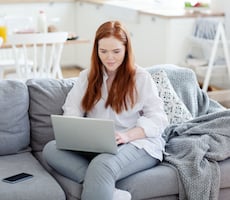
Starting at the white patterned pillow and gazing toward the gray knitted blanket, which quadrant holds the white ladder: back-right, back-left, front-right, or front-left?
back-left

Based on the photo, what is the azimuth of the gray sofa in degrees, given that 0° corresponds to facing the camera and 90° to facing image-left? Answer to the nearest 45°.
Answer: approximately 0°

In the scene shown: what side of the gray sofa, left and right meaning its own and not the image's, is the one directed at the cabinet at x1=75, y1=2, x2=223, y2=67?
back
